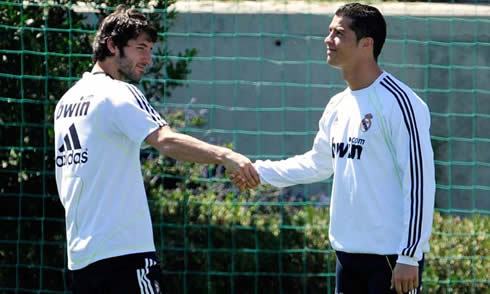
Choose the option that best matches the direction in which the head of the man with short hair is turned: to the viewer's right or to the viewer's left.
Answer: to the viewer's left

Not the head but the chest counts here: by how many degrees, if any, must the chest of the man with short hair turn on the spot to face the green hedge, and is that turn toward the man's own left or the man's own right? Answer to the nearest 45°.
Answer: approximately 135° to the man's own right

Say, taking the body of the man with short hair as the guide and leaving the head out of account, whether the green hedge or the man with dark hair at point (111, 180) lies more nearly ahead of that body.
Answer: the man with dark hair

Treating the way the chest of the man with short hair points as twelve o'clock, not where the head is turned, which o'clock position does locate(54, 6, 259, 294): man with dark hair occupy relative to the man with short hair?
The man with dark hair is roughly at 1 o'clock from the man with short hair.

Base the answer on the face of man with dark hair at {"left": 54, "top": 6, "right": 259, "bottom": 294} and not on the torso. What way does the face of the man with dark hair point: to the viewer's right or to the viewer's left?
to the viewer's right

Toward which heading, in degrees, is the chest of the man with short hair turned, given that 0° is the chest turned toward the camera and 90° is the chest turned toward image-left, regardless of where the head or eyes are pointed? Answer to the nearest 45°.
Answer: approximately 45°

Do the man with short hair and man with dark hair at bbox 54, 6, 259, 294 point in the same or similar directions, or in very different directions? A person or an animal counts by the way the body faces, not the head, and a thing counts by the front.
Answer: very different directions
